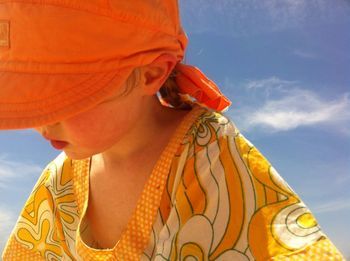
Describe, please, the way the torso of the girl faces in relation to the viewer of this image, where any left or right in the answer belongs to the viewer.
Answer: facing the viewer and to the left of the viewer
